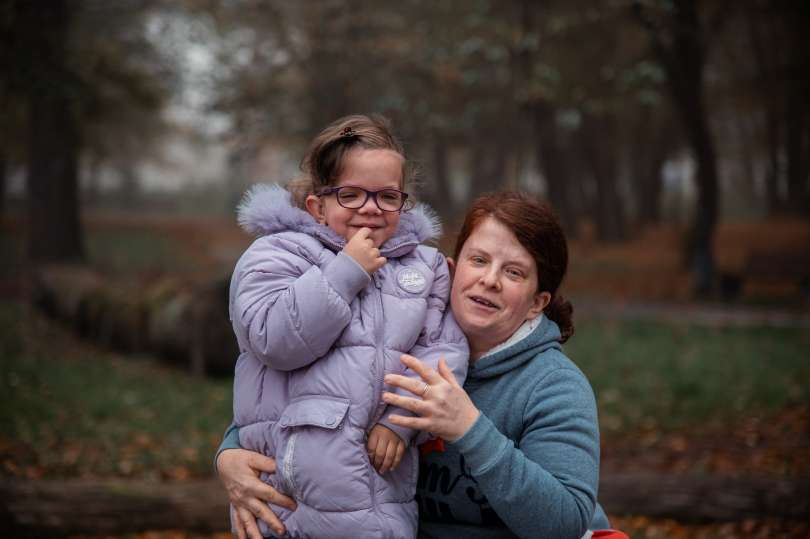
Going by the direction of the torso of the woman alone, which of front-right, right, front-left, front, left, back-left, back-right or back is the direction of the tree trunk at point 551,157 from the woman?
back-right

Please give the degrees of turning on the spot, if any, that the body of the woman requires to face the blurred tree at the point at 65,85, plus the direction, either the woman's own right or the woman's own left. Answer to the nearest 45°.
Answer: approximately 90° to the woman's own right

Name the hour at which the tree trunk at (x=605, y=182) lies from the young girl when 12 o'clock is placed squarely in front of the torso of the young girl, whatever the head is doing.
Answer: The tree trunk is roughly at 8 o'clock from the young girl.

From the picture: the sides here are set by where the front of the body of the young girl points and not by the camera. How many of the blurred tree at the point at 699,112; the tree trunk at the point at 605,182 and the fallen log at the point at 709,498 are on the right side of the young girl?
0

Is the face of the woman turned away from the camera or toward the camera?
toward the camera

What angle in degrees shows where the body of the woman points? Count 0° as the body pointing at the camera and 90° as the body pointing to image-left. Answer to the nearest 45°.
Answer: approximately 45°

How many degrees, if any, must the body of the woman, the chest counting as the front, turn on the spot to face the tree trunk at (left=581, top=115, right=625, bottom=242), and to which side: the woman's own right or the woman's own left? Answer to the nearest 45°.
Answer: approximately 135° to the woman's own right

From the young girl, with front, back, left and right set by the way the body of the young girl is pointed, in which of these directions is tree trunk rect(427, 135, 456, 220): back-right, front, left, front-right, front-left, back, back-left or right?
back-left

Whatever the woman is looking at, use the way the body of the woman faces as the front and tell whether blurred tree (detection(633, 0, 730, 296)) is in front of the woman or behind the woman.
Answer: behind

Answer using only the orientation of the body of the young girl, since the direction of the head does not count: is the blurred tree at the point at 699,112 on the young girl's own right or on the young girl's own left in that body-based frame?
on the young girl's own left
